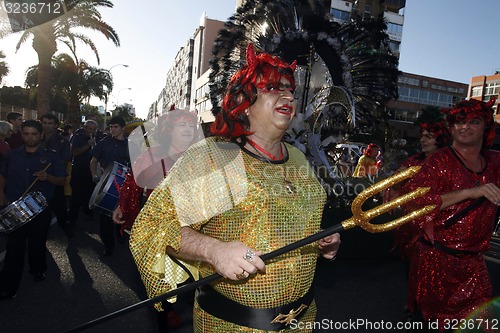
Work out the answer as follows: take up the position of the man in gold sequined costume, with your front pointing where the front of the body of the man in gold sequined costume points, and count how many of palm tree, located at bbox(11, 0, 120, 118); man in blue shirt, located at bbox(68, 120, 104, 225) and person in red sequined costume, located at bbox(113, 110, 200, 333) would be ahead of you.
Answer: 0

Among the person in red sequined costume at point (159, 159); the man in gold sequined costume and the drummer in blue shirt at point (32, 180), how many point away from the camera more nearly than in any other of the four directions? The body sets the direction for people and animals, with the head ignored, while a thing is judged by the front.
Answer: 0

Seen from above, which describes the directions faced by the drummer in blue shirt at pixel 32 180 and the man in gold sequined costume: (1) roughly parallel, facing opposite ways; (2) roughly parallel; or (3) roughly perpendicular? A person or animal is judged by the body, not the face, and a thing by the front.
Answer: roughly parallel

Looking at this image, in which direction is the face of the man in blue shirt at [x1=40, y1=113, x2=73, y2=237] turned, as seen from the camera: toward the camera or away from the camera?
toward the camera

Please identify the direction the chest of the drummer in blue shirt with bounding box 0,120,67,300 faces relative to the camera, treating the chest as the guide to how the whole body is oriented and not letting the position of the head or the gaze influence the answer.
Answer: toward the camera

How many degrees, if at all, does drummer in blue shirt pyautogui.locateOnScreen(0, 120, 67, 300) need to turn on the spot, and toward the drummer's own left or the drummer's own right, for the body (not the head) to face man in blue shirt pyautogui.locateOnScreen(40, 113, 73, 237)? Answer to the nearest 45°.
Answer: approximately 180°

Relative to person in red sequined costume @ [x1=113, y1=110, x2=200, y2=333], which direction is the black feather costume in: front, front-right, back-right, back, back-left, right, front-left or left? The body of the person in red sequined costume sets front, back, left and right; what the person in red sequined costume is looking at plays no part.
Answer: left

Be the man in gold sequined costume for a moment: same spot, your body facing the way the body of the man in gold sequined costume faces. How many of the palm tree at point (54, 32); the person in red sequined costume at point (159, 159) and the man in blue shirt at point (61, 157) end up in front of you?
0

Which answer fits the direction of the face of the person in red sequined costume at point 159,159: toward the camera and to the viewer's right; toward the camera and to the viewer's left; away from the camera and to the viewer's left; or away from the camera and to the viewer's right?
toward the camera and to the viewer's right

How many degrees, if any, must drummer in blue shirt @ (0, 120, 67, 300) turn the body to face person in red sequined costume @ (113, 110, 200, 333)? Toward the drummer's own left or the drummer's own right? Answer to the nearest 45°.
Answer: approximately 45° to the drummer's own left

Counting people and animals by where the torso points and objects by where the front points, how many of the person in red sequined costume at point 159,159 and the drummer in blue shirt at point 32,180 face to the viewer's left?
0

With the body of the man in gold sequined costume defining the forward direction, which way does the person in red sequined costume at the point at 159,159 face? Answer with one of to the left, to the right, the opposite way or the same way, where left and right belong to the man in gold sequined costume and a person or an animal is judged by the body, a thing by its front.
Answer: the same way

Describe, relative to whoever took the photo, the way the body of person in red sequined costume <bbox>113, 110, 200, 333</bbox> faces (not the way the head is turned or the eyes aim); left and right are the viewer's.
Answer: facing the viewer and to the right of the viewer

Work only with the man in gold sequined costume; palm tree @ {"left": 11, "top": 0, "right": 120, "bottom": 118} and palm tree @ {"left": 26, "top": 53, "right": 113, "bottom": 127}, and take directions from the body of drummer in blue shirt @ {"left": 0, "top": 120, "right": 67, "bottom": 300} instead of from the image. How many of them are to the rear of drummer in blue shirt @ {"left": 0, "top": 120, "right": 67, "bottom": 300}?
2
